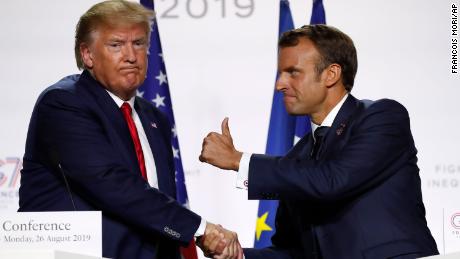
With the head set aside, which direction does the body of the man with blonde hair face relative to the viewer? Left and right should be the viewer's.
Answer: facing the viewer and to the right of the viewer

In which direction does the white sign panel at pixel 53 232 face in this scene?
toward the camera

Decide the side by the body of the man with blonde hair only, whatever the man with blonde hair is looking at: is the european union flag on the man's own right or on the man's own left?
on the man's own left

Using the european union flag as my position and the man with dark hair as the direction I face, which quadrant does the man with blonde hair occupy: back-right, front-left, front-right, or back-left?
front-right

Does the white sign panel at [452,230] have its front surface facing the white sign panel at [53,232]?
no

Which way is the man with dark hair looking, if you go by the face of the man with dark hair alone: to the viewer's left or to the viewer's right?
to the viewer's left

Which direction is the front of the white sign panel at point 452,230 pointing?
toward the camera

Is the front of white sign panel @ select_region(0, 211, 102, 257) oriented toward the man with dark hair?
no

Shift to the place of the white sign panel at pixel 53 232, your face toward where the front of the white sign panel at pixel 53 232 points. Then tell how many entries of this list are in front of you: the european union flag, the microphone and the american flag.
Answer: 0

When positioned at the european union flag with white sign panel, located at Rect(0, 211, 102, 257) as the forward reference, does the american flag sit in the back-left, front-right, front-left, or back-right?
front-right

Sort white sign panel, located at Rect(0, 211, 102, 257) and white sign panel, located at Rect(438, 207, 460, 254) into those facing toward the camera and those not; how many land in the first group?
2

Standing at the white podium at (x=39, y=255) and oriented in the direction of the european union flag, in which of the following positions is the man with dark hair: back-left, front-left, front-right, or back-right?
front-right

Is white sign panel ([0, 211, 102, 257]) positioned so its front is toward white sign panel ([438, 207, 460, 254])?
no

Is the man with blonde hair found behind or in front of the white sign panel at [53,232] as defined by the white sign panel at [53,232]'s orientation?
behind
